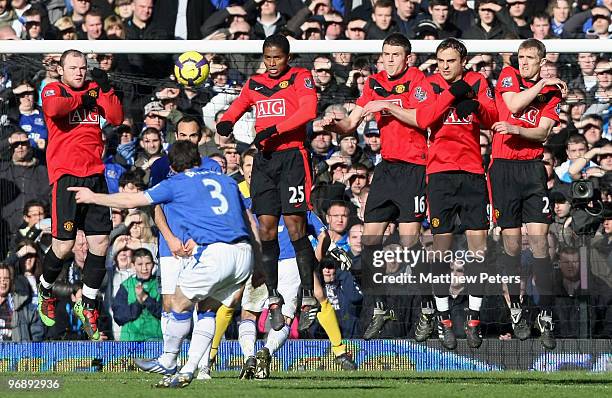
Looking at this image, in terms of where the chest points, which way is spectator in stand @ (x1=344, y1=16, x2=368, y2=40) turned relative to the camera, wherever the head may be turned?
toward the camera

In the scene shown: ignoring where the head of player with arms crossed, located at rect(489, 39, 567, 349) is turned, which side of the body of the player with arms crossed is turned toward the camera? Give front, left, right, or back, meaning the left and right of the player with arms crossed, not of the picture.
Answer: front

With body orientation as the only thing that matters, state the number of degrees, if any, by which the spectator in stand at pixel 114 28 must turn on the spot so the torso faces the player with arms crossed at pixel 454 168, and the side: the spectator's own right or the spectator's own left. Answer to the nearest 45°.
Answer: approximately 45° to the spectator's own left

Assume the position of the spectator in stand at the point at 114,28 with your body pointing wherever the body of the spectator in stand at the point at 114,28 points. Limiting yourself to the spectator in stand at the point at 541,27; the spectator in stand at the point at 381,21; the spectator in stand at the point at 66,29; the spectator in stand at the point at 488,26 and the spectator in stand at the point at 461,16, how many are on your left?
4

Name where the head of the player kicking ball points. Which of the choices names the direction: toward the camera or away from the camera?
away from the camera

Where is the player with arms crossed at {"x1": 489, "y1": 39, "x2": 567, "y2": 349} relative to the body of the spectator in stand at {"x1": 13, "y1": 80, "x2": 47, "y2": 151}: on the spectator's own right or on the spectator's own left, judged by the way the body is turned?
on the spectator's own left

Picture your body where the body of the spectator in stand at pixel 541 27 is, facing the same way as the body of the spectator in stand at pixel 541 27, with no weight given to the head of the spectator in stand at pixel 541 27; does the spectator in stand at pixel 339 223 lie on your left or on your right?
on your right

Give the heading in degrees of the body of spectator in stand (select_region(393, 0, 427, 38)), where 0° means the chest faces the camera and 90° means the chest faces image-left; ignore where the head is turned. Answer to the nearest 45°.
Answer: approximately 0°

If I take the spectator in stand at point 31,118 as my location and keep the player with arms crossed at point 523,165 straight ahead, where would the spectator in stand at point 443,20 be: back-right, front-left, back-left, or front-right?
front-left

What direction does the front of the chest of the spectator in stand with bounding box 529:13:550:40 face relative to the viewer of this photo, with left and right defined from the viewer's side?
facing the viewer
